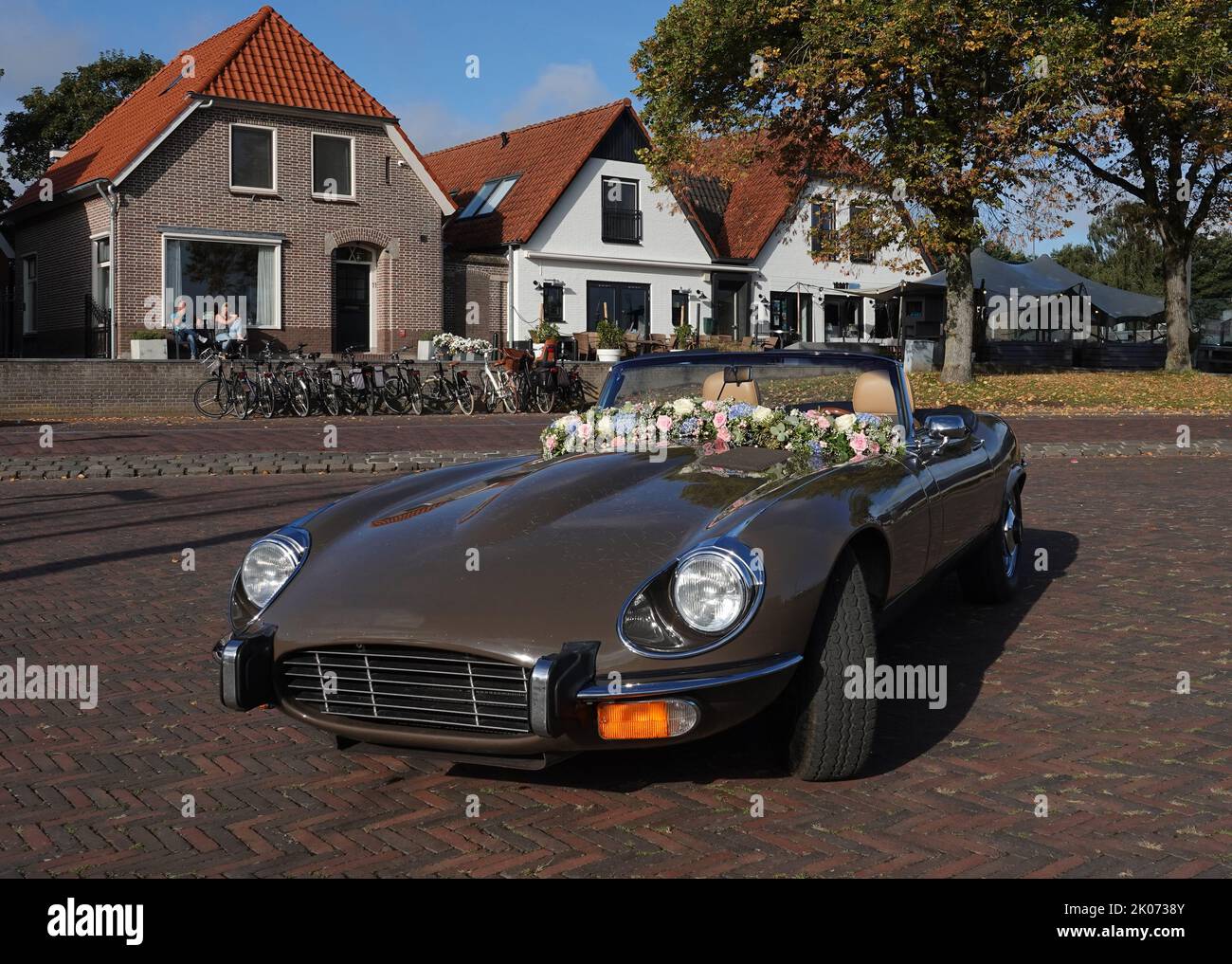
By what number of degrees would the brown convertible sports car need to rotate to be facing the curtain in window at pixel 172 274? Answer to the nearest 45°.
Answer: approximately 135° to its right

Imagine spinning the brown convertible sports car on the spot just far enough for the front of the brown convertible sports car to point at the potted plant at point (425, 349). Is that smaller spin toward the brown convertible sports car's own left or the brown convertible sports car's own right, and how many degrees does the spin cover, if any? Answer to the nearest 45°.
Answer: approximately 135° to the brown convertible sports car's own right

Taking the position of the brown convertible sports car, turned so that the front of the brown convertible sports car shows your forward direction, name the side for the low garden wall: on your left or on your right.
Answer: on your right

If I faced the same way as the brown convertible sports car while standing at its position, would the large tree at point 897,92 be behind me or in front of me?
behind

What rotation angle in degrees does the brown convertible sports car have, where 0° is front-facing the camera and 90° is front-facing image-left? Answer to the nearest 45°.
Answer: approximately 45°

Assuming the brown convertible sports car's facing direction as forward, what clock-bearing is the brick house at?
The brick house is roughly at 4 o'clock from the brown convertible sports car.

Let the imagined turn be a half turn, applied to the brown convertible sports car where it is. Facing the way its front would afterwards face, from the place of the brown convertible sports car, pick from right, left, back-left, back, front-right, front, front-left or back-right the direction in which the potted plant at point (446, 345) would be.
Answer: front-left

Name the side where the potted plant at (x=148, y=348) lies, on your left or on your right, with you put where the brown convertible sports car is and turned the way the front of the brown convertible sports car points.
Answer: on your right

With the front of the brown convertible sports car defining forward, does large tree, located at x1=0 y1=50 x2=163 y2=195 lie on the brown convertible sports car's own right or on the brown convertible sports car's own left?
on the brown convertible sports car's own right
